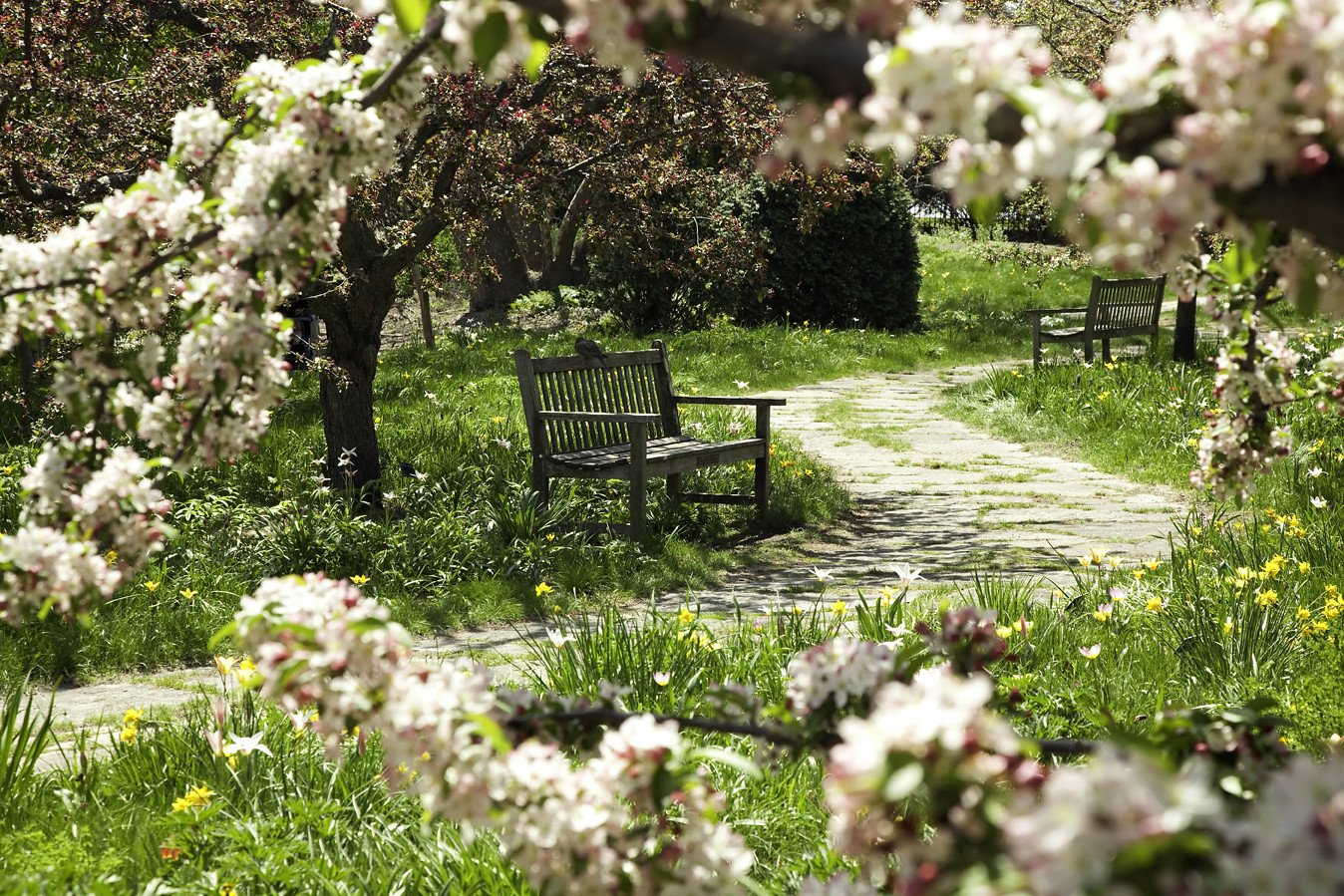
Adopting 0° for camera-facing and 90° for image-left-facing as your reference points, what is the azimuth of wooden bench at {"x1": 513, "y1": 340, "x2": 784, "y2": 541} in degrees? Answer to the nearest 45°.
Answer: approximately 315°

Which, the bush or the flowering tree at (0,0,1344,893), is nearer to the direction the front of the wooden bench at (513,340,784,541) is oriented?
the flowering tree

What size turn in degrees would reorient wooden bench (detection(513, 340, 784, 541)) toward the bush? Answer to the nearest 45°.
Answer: approximately 135° to its left

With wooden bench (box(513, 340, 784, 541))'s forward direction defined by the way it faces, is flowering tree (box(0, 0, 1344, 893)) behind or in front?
in front

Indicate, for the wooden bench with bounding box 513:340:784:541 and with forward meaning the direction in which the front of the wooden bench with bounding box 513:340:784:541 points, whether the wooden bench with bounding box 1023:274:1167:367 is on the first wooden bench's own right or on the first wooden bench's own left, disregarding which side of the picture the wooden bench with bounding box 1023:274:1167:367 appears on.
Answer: on the first wooden bench's own left
